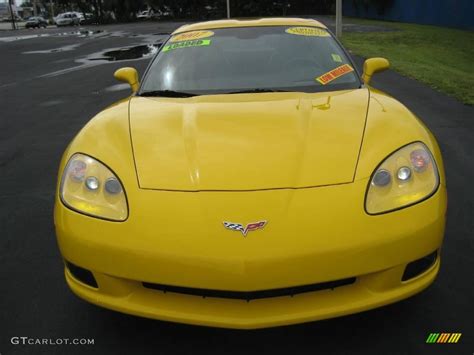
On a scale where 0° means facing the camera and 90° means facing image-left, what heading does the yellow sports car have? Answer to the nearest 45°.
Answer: approximately 0°

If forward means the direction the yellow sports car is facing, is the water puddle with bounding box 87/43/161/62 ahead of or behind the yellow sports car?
behind
